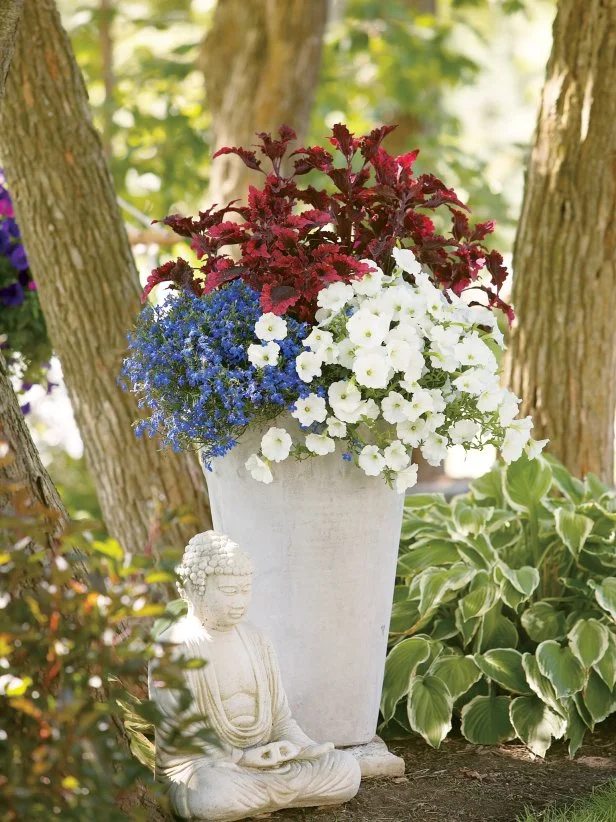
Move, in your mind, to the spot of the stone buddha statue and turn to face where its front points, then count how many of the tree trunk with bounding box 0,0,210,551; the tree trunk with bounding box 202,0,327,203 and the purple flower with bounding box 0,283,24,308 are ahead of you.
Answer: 0

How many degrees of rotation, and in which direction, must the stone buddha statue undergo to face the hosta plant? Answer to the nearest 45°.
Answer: approximately 90° to its left

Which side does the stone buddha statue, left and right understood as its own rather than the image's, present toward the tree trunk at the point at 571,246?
left

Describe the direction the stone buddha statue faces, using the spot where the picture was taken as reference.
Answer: facing the viewer and to the right of the viewer

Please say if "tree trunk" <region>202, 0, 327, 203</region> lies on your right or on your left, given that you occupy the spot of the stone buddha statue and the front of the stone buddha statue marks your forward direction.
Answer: on your left

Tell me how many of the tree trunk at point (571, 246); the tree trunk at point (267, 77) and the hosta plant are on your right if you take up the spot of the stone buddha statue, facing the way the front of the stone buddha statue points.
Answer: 0
